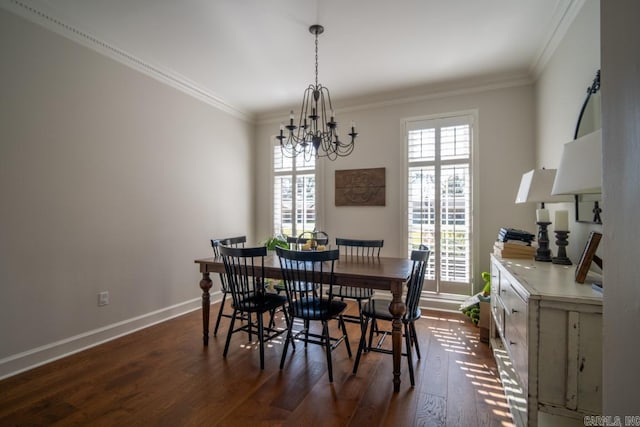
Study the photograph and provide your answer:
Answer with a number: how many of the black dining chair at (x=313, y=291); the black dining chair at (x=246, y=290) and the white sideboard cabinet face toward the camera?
0

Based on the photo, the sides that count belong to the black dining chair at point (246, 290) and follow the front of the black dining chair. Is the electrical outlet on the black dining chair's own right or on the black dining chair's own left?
on the black dining chair's own left

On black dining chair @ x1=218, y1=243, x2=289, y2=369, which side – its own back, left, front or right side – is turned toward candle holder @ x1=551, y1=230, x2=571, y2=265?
right

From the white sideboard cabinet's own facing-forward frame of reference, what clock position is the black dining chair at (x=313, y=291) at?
The black dining chair is roughly at 12 o'clock from the white sideboard cabinet.

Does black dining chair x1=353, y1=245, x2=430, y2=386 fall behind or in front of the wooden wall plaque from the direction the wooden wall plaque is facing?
in front

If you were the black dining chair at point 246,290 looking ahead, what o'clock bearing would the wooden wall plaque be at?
The wooden wall plaque is roughly at 12 o'clock from the black dining chair.

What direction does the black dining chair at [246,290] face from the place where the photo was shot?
facing away from the viewer and to the right of the viewer

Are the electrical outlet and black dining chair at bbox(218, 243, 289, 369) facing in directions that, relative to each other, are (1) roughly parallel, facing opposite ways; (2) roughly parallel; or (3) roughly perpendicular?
roughly perpendicular

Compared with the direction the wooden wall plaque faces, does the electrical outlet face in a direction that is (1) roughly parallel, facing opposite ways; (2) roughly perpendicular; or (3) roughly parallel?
roughly perpendicular

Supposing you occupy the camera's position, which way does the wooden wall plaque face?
facing the viewer

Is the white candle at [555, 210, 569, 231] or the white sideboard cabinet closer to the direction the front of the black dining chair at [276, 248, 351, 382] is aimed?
the white candle

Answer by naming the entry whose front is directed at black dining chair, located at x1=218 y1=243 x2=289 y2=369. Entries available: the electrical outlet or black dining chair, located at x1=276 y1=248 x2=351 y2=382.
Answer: the electrical outlet

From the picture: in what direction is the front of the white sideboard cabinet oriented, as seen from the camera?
facing to the left of the viewer

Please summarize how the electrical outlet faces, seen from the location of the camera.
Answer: facing the viewer and to the right of the viewer

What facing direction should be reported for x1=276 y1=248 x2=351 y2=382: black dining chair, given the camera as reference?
facing away from the viewer and to the right of the viewer

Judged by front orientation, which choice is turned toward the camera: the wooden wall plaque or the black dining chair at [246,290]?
the wooden wall plaque

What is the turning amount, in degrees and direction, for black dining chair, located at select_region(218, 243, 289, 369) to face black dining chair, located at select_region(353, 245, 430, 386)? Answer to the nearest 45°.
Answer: approximately 90° to its right

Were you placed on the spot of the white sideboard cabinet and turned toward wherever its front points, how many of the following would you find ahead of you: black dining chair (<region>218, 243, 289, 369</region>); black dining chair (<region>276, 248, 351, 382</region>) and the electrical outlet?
3

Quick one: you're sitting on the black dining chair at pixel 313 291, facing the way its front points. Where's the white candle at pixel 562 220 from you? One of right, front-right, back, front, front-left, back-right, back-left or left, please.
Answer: front-right

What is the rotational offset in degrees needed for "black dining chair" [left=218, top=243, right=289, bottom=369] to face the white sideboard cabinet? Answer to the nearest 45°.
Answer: approximately 90° to its right

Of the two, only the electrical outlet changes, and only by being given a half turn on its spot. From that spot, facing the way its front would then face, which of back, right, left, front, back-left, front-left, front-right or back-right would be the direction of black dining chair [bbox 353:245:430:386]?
back

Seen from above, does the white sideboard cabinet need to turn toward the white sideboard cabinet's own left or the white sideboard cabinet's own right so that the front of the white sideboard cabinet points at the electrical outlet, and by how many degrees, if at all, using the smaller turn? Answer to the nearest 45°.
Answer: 0° — it already faces it
